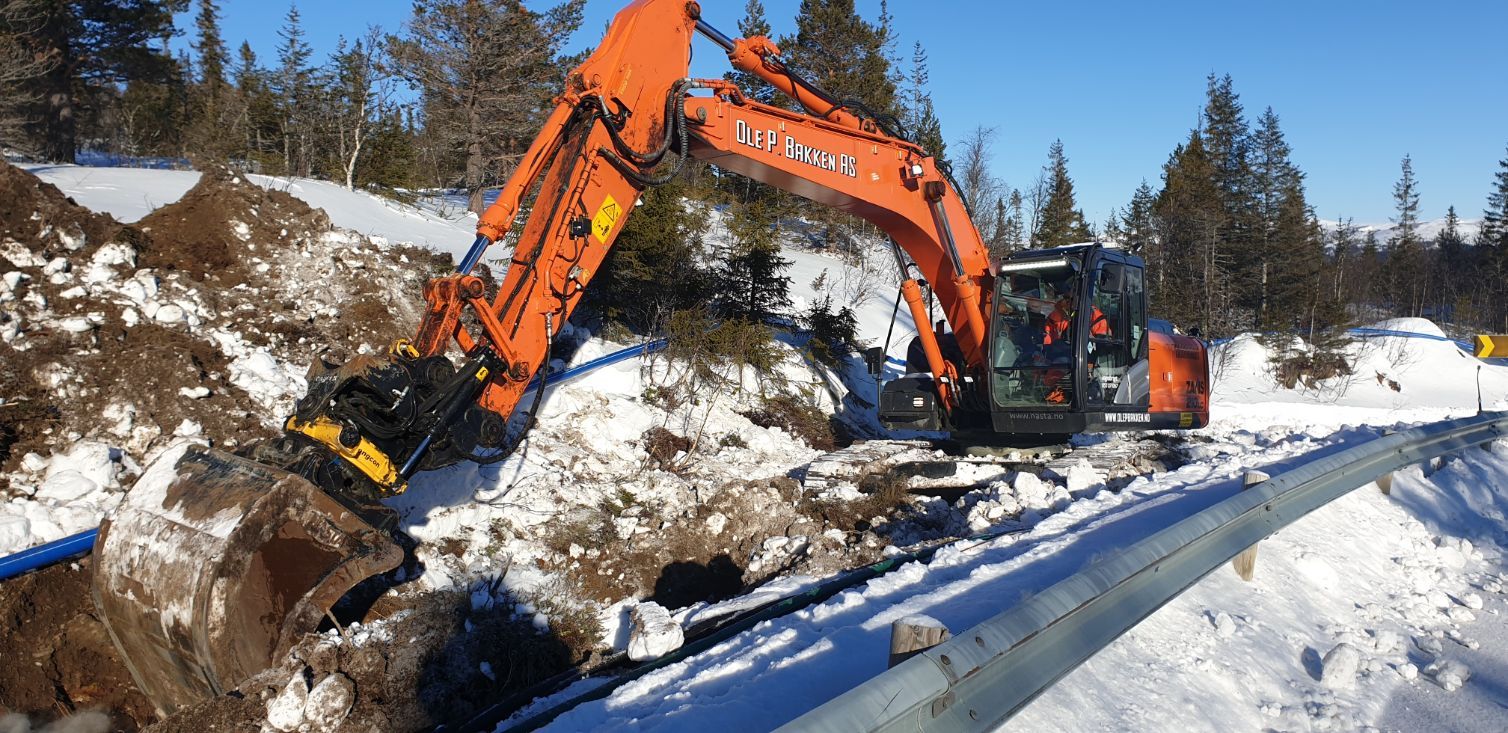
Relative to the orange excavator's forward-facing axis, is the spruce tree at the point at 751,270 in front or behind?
behind

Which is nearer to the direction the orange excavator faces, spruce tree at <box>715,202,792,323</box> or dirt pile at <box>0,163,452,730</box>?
the dirt pile

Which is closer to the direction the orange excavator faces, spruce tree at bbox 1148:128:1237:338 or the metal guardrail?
the metal guardrail

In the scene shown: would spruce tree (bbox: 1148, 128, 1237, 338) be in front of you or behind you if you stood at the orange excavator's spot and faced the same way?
behind

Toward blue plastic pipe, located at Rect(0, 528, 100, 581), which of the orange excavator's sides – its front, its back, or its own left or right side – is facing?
front

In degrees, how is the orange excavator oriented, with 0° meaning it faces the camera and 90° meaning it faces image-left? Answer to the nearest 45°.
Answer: approximately 45°
